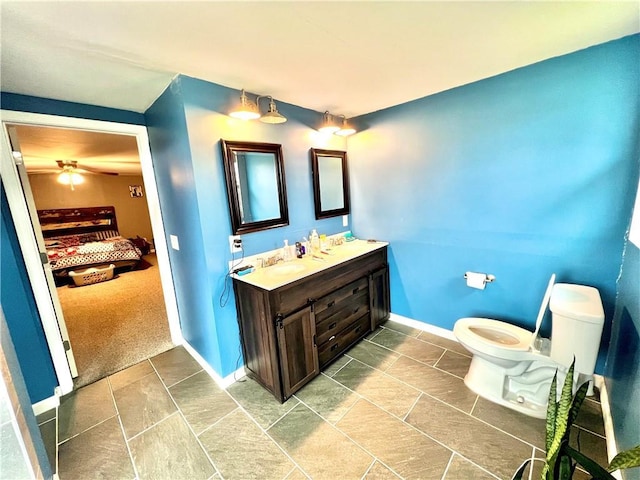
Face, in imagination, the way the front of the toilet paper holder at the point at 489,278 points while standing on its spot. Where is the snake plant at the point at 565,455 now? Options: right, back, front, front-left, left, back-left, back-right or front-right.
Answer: front

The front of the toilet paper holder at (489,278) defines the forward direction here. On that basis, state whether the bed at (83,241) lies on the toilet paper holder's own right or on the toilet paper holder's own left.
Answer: on the toilet paper holder's own right

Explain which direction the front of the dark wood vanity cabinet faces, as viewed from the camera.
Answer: facing the viewer and to the right of the viewer

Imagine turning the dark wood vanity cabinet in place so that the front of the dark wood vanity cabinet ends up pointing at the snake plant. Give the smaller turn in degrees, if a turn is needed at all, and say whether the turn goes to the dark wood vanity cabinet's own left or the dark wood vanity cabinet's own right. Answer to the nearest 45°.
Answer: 0° — it already faces it

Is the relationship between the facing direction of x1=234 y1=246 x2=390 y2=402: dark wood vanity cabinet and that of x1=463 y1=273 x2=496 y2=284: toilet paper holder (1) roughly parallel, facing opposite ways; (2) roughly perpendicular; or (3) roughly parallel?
roughly perpendicular

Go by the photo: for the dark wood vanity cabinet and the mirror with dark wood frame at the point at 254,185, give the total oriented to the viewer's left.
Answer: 0

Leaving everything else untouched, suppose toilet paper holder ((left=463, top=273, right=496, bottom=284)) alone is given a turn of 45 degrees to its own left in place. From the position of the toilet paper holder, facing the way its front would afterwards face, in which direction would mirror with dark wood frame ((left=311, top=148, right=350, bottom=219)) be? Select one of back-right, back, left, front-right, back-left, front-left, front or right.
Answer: back-right

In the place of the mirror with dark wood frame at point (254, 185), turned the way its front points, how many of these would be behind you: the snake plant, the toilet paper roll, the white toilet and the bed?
1

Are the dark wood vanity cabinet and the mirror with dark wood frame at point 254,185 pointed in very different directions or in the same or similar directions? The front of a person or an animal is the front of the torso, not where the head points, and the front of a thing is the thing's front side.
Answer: same or similar directions

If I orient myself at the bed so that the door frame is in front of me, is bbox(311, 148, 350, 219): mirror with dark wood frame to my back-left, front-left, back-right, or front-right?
front-left

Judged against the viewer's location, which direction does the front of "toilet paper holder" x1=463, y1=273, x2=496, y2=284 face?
facing the viewer

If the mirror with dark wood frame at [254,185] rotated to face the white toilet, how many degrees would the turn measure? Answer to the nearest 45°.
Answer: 0° — it already faces it

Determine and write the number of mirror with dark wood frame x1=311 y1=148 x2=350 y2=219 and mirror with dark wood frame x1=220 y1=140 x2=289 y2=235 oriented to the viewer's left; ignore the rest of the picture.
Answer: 0

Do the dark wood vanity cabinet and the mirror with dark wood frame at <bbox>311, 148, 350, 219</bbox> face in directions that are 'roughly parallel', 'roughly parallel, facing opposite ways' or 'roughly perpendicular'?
roughly parallel

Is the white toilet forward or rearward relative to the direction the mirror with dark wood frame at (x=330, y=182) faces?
forward
